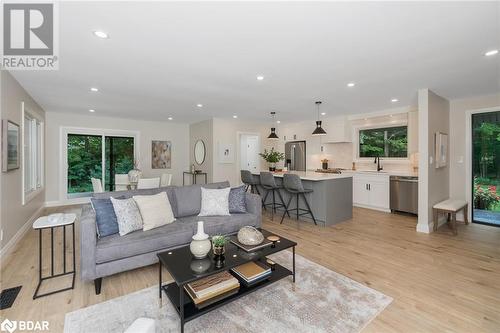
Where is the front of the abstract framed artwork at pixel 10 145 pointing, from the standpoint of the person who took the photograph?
facing the viewer and to the right of the viewer

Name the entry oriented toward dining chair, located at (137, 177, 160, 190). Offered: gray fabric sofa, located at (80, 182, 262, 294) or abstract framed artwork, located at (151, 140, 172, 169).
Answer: the abstract framed artwork

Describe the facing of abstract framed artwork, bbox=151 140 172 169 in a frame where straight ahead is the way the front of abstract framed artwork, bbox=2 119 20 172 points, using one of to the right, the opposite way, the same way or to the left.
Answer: to the right

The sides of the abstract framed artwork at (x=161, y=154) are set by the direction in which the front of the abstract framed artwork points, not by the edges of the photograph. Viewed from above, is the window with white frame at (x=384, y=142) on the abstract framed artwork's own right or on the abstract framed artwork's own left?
on the abstract framed artwork's own left

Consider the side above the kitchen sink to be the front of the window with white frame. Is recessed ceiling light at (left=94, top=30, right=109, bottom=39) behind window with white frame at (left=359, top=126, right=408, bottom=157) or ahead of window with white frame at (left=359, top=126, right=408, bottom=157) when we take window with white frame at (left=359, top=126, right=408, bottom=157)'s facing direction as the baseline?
ahead

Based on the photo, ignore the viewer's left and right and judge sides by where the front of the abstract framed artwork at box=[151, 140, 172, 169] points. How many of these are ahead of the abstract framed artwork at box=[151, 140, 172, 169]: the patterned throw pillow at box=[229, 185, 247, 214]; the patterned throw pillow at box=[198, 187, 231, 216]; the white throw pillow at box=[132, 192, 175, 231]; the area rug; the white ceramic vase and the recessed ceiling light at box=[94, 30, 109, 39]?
6

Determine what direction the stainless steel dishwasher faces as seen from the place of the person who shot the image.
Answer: facing the viewer and to the left of the viewer

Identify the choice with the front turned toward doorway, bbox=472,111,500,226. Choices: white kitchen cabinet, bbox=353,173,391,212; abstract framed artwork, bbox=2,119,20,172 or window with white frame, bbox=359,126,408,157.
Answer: the abstract framed artwork

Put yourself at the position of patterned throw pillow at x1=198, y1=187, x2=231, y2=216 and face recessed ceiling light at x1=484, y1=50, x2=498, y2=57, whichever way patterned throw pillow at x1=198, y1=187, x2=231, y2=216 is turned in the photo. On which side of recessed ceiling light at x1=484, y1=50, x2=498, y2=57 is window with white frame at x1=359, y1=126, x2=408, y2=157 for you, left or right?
left

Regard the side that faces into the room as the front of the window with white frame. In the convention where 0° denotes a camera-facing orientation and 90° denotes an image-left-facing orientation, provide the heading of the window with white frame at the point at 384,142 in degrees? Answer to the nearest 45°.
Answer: approximately 45°

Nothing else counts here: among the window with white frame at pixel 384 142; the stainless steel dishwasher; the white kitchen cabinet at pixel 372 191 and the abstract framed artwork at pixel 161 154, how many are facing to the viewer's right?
0

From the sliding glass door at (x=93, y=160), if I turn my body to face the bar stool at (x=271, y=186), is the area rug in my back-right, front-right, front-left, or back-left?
front-right

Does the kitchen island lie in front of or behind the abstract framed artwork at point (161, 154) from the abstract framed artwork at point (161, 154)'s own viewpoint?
in front

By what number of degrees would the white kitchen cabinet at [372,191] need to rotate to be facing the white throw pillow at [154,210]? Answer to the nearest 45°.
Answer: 0° — it already faces it

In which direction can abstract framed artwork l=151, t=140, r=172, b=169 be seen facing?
toward the camera

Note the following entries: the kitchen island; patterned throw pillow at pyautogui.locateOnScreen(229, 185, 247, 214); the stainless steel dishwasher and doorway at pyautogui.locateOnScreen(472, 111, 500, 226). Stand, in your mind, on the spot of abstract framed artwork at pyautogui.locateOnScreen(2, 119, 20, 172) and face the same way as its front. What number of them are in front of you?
4
